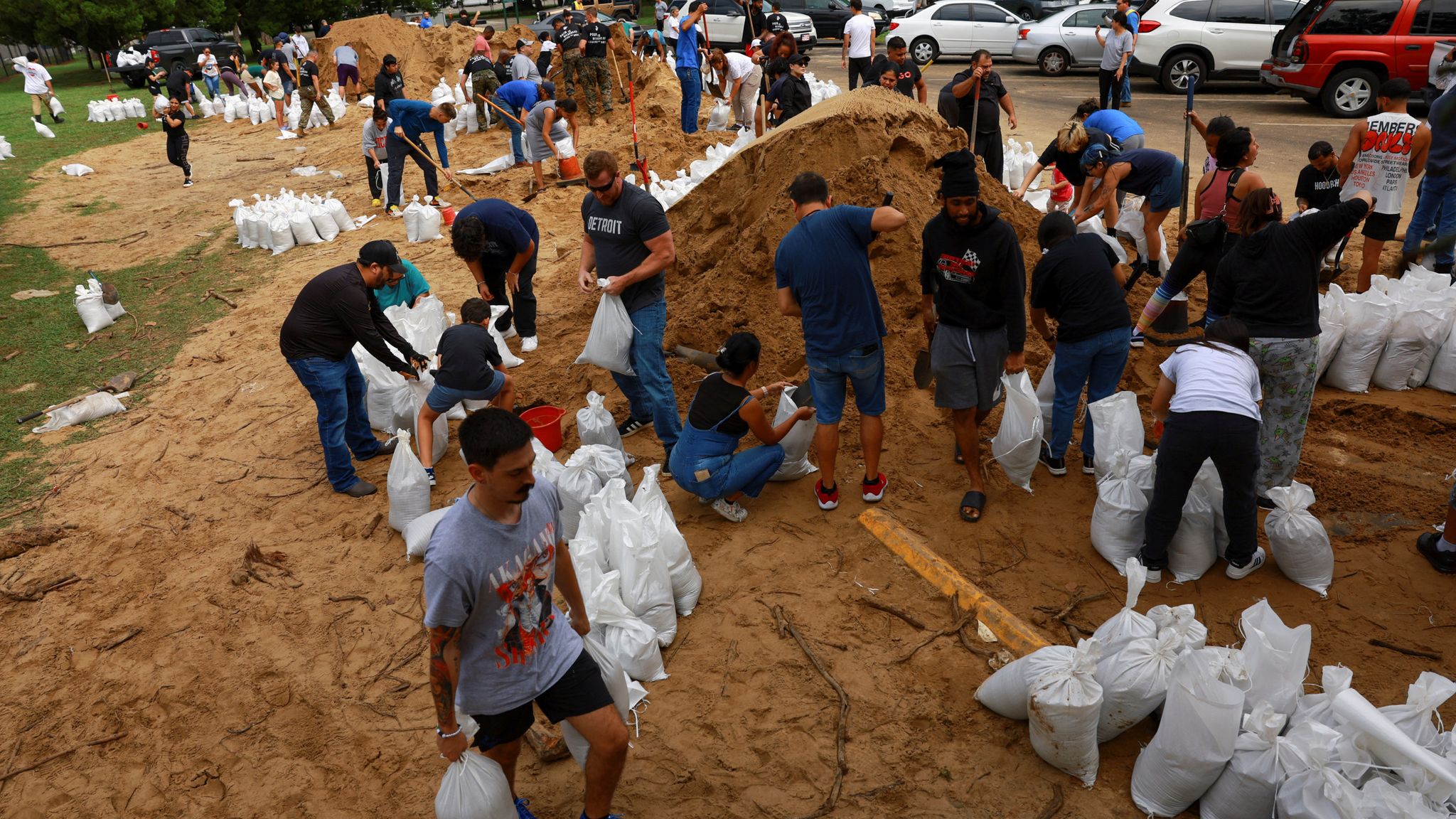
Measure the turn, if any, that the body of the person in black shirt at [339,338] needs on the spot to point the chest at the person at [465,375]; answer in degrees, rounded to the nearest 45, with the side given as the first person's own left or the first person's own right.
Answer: approximately 45° to the first person's own right

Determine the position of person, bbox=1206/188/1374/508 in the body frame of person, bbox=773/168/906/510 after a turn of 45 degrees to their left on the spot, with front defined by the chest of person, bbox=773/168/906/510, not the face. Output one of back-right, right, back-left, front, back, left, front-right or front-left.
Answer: back-right

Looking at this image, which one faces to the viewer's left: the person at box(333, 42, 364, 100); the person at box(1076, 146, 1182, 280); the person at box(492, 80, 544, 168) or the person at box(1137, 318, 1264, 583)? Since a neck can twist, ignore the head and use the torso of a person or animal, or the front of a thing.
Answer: the person at box(1076, 146, 1182, 280)

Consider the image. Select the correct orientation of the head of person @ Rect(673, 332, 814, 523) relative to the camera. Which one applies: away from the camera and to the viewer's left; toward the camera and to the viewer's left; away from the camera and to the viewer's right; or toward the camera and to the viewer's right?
away from the camera and to the viewer's right

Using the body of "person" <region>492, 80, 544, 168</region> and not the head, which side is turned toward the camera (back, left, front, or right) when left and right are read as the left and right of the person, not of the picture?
right

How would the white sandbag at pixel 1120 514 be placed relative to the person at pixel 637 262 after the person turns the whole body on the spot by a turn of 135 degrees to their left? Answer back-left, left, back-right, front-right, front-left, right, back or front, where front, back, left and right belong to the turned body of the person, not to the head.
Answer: front-right

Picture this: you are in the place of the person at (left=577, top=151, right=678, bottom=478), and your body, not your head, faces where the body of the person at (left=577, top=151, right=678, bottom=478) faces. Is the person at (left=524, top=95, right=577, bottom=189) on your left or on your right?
on your right

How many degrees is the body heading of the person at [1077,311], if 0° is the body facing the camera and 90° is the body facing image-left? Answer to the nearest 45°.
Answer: approximately 135°

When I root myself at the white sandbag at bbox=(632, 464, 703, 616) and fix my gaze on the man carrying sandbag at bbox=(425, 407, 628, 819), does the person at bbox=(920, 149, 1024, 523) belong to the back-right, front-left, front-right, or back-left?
back-left

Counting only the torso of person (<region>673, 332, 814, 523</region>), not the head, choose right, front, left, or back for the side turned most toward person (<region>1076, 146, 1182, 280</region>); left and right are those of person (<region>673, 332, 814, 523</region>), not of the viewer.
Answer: front

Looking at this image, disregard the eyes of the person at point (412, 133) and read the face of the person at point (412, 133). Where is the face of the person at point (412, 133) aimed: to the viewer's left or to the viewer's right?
to the viewer's right

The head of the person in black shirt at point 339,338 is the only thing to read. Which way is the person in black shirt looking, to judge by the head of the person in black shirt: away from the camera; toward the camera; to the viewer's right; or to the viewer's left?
to the viewer's right

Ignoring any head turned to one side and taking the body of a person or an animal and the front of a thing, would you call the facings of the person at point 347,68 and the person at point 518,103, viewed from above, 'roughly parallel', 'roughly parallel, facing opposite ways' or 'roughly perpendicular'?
roughly perpendicular

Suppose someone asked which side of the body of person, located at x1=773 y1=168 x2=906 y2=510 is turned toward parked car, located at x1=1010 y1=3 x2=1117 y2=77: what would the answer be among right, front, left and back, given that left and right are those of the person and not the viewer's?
front

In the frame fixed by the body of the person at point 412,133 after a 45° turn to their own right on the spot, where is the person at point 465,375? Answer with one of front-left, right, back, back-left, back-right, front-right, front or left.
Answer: front

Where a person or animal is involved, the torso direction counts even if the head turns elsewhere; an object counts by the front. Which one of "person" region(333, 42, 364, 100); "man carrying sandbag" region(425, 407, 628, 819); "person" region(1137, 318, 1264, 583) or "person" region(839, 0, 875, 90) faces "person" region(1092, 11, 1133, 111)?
"person" region(1137, 318, 1264, 583)

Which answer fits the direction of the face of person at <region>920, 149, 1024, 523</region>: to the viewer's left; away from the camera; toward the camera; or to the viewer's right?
toward the camera

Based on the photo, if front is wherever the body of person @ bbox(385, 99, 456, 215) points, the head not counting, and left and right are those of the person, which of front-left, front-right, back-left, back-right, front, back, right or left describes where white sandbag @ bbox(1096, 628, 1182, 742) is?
front-right

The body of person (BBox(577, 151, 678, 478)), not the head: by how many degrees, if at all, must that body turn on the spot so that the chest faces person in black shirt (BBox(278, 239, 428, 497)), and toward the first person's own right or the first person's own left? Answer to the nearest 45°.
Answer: approximately 45° to the first person's own right

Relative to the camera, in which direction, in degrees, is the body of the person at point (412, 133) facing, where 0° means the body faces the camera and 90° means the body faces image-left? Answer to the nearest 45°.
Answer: approximately 315°

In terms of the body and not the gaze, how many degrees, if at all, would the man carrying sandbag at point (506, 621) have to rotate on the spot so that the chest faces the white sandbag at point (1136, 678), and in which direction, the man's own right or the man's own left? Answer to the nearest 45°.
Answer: approximately 45° to the man's own left
